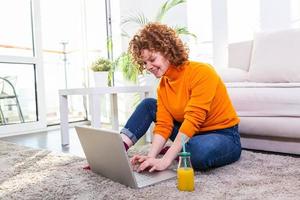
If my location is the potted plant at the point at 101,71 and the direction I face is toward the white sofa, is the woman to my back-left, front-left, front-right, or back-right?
front-right

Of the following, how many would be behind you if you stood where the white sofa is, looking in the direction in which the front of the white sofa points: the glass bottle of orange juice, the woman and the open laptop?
0

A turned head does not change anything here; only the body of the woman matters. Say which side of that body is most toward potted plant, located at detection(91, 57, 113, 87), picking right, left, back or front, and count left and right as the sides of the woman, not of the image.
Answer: right

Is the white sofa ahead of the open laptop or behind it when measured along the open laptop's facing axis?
ahead

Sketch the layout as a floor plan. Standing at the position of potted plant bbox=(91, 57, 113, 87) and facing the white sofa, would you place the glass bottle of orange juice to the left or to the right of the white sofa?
right

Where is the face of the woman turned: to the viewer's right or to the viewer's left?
to the viewer's left

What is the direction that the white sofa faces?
toward the camera

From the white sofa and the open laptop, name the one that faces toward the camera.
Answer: the white sofa

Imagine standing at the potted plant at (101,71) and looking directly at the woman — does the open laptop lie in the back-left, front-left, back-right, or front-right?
front-right

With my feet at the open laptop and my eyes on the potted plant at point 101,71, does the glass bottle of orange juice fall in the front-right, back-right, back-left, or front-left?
back-right

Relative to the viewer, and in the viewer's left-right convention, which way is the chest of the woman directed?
facing the viewer and to the left of the viewer

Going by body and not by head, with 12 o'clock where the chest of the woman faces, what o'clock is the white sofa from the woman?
The white sofa is roughly at 6 o'clock from the woman.

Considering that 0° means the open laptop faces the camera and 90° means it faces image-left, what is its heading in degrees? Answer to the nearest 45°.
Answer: approximately 225°

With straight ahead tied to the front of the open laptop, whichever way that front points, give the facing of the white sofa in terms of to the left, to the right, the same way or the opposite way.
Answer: the opposite way

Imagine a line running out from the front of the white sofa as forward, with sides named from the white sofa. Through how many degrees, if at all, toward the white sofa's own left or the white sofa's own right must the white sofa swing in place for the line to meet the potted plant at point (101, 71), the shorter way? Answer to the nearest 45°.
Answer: approximately 90° to the white sofa's own right

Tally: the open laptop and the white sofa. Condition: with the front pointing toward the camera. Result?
1

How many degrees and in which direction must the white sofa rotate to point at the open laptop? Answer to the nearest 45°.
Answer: approximately 45° to its right
